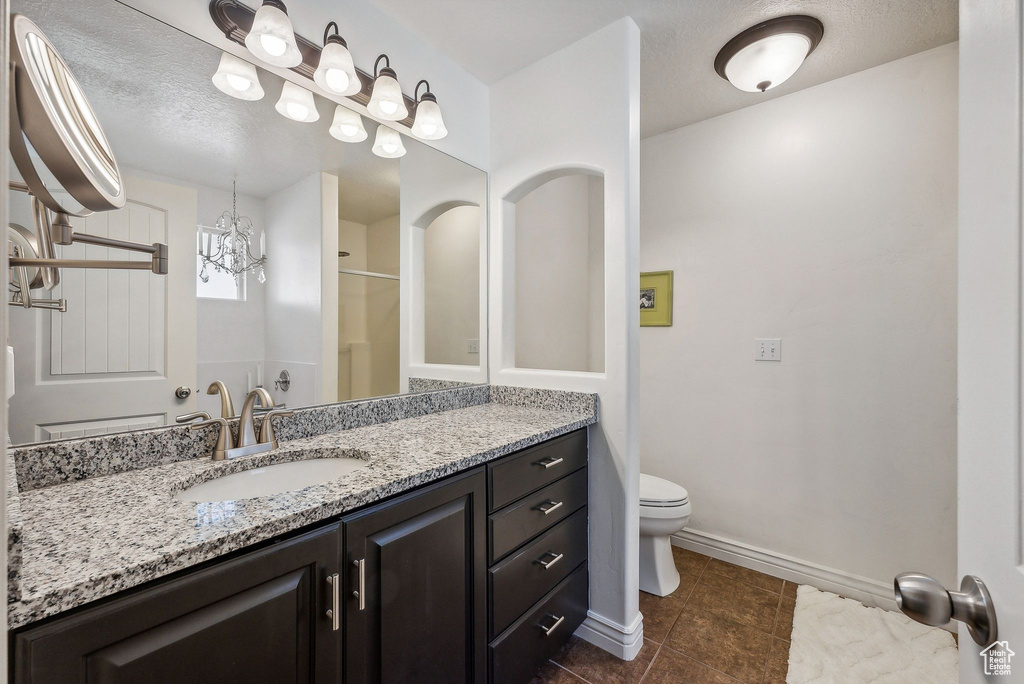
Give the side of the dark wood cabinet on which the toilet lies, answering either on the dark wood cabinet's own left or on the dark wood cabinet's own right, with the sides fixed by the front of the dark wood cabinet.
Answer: on the dark wood cabinet's own left

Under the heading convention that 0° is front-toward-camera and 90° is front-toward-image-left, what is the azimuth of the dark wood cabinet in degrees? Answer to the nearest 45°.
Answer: approximately 315°

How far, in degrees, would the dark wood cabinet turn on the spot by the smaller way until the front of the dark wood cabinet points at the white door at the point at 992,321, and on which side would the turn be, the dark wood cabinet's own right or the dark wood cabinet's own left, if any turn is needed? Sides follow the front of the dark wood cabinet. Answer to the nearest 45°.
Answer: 0° — it already faces it

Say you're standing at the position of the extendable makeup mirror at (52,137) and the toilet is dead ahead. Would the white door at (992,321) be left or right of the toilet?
right

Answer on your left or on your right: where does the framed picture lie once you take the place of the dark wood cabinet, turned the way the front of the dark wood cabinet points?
on your left

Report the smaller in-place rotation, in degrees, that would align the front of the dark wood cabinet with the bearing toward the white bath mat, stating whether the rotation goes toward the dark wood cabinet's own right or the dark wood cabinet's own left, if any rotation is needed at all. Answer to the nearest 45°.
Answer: approximately 45° to the dark wood cabinet's own left
